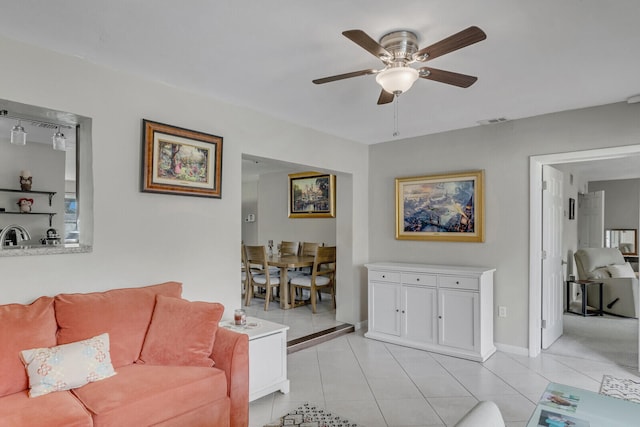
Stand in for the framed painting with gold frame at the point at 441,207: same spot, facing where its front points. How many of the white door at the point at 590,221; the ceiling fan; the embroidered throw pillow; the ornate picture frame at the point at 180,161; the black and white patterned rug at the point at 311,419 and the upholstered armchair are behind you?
2

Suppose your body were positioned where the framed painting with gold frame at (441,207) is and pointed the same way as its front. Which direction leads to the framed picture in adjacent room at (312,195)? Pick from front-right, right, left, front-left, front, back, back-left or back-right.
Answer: right

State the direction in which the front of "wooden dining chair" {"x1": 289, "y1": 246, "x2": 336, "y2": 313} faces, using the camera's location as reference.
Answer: facing away from the viewer and to the left of the viewer

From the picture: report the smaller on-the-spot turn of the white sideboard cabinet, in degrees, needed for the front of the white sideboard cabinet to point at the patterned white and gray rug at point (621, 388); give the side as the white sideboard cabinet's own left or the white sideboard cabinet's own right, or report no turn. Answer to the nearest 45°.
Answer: approximately 90° to the white sideboard cabinet's own left

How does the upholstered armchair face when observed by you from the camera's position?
facing the viewer and to the right of the viewer

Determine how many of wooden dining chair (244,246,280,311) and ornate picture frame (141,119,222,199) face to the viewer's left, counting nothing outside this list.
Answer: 0

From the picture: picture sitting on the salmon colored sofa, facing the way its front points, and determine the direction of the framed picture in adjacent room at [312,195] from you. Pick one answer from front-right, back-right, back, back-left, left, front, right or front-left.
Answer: left

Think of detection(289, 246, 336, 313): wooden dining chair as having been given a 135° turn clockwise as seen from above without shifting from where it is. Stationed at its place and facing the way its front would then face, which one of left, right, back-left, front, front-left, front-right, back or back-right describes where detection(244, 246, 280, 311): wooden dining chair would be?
back

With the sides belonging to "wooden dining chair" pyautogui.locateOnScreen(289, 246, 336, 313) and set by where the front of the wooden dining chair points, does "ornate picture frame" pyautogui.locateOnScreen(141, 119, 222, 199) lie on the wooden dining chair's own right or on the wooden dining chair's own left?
on the wooden dining chair's own left

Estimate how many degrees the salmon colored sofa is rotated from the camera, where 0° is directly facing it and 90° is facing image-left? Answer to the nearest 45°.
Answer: approximately 315°

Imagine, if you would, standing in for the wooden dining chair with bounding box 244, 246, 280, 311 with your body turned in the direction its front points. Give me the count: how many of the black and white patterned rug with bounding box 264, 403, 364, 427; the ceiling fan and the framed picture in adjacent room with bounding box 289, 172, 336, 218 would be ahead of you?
1

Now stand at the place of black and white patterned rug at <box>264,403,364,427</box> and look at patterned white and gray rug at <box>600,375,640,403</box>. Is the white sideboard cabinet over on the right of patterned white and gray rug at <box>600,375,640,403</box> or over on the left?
left

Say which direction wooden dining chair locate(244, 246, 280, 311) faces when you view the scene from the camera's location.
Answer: facing away from the viewer and to the right of the viewer

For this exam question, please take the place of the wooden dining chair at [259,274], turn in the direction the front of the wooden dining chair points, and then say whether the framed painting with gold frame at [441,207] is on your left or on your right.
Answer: on your right

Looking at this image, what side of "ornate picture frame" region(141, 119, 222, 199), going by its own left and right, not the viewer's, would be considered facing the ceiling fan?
front

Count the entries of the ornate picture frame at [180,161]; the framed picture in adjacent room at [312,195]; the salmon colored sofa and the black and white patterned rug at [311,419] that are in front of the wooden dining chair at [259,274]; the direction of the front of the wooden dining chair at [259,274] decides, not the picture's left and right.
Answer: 1
